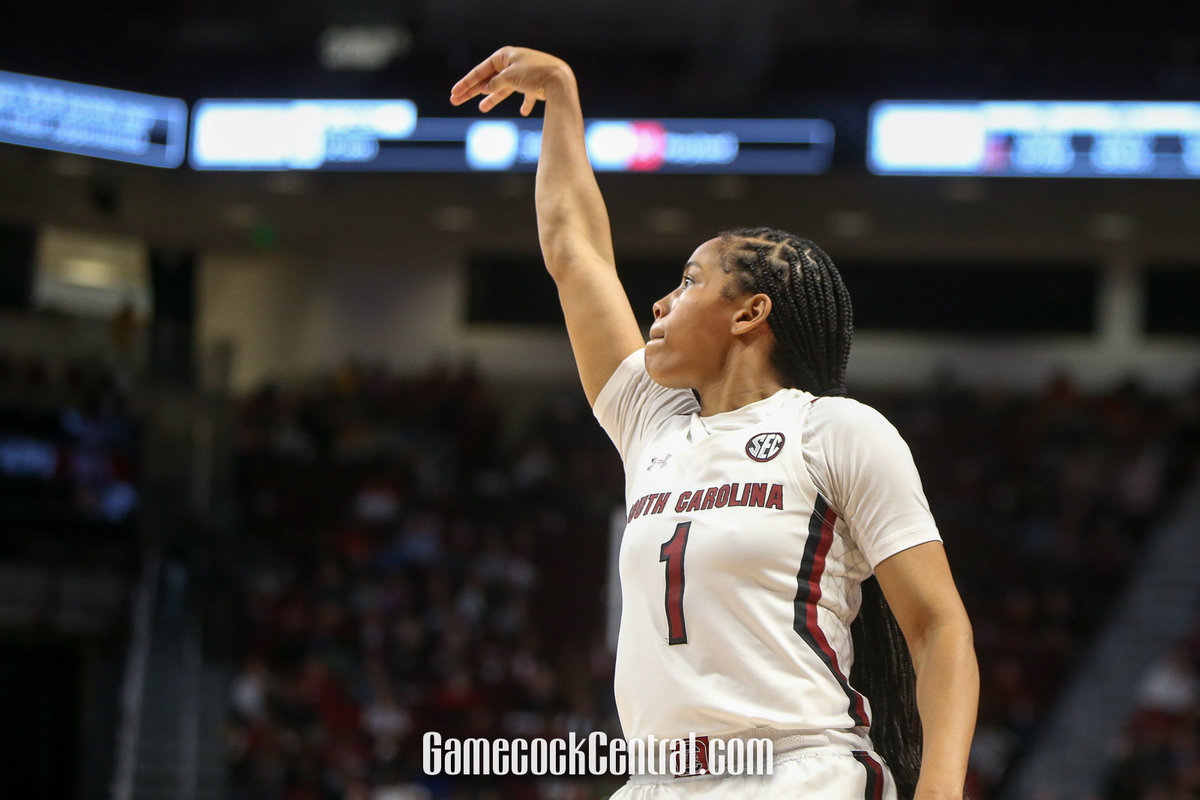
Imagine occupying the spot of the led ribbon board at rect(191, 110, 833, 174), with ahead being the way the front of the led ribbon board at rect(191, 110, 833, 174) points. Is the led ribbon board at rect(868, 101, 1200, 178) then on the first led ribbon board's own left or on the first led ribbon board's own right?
on the first led ribbon board's own left

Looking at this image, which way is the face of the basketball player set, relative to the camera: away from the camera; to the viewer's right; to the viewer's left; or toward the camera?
to the viewer's left

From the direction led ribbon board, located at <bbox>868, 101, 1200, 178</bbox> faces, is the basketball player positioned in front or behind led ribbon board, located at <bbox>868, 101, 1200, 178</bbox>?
in front

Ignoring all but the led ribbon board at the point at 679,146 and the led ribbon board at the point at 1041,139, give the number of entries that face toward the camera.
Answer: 2

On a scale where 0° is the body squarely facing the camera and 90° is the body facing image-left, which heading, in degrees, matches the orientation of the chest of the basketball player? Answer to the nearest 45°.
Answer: approximately 45°

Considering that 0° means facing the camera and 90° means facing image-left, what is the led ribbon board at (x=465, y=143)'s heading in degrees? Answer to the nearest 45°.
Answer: approximately 0°

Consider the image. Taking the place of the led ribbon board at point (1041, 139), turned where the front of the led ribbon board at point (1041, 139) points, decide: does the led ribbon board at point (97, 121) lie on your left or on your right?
on your right

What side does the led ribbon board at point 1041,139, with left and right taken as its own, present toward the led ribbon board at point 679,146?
right

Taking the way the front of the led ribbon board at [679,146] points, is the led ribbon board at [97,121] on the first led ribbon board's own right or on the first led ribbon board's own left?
on the first led ribbon board's own right

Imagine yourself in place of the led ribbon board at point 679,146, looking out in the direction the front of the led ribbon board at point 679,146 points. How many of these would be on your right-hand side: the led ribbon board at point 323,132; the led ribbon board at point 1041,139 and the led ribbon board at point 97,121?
2

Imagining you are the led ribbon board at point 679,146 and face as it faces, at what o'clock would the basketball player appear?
The basketball player is roughly at 12 o'clock from the led ribbon board.
